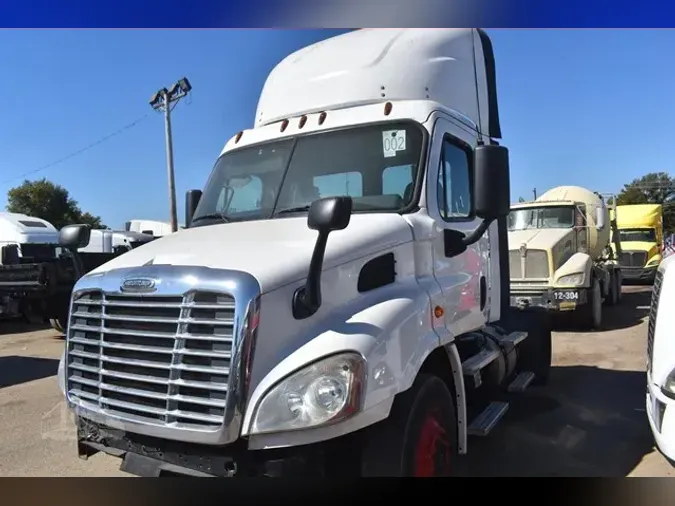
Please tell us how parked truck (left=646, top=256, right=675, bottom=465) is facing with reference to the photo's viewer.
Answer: facing the viewer and to the left of the viewer

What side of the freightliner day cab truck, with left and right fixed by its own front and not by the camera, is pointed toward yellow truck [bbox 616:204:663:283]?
back

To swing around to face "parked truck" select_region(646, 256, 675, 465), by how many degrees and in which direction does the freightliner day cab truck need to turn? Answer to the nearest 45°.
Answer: approximately 135° to its left

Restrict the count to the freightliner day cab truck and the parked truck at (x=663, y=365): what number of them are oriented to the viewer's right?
0

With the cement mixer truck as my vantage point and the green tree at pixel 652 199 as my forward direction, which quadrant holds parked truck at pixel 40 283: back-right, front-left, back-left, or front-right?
back-left

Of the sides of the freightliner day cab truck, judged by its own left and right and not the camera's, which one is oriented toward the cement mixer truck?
back

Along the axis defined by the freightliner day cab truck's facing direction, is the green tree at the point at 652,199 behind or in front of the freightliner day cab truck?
behind

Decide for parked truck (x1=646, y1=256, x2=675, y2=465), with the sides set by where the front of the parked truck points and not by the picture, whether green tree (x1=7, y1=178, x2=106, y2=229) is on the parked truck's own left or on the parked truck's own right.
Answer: on the parked truck's own right

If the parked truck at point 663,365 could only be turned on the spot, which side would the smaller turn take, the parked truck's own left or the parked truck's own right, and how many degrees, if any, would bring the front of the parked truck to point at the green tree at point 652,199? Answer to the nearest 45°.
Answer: approximately 135° to the parked truck's own right

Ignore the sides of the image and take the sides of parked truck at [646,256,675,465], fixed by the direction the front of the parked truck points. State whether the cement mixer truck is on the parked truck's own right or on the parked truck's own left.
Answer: on the parked truck's own right

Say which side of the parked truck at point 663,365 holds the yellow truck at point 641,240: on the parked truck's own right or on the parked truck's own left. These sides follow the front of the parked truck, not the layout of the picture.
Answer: on the parked truck's own right

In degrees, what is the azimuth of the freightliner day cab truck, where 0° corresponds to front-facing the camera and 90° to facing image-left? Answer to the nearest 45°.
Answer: approximately 45°
